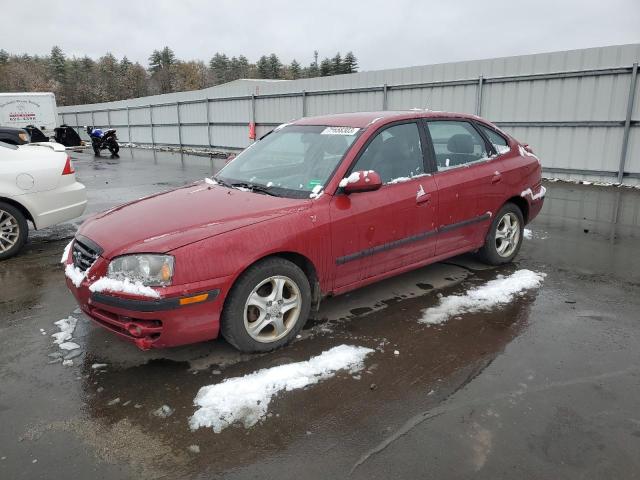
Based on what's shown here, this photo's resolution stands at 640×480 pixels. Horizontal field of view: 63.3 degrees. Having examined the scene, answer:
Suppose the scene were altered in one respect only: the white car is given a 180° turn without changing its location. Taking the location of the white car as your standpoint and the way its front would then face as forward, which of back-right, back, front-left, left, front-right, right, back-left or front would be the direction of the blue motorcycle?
left

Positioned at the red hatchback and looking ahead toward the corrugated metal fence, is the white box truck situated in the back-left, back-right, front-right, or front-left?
front-left

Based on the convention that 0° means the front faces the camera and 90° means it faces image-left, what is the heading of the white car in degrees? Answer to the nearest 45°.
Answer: approximately 90°

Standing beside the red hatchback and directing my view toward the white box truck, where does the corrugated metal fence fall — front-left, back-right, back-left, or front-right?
front-right

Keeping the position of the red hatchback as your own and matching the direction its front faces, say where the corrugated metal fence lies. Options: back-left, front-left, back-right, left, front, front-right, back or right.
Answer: back
